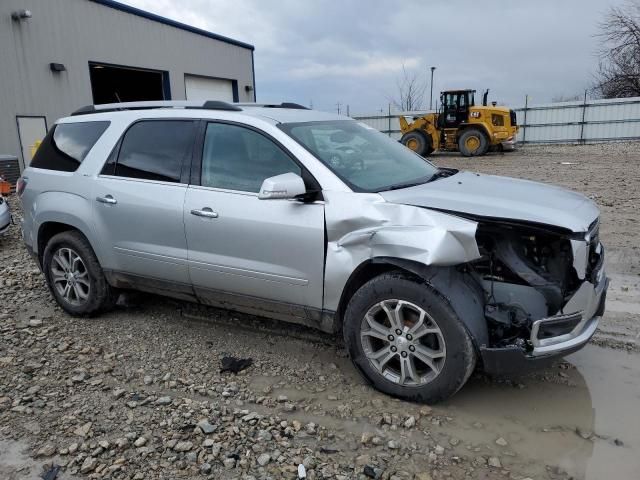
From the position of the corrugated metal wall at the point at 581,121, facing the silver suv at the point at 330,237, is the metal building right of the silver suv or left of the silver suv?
right

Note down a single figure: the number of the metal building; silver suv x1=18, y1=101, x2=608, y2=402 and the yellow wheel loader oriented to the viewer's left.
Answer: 1

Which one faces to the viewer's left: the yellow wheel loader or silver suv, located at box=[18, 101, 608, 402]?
the yellow wheel loader

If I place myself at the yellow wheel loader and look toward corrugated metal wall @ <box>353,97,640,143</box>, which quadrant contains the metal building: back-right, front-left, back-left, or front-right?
back-left

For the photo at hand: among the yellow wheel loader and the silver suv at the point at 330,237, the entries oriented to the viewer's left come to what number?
1

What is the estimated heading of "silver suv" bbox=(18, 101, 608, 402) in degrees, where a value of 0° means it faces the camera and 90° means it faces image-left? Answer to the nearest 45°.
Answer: approximately 315°

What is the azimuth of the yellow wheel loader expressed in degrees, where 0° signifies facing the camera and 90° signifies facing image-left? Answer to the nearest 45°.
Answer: approximately 90°

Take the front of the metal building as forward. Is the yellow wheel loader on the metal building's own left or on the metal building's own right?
on the metal building's own left

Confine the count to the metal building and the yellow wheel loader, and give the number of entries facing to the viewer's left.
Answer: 1

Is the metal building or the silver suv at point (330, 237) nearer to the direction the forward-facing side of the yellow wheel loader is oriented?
the metal building

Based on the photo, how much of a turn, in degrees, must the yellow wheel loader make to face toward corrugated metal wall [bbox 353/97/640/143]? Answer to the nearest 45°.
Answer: approximately 135° to its right

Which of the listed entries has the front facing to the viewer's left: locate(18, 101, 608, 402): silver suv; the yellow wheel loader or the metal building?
the yellow wheel loader

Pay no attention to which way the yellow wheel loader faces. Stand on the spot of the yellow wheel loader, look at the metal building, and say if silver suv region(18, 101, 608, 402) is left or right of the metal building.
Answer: left

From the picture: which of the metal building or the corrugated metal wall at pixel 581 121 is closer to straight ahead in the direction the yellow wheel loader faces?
the metal building

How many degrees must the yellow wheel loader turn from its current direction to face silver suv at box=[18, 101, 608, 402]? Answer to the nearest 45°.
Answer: approximately 90° to its left

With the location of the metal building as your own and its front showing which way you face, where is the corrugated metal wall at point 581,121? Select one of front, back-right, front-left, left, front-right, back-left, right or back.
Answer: front-left
